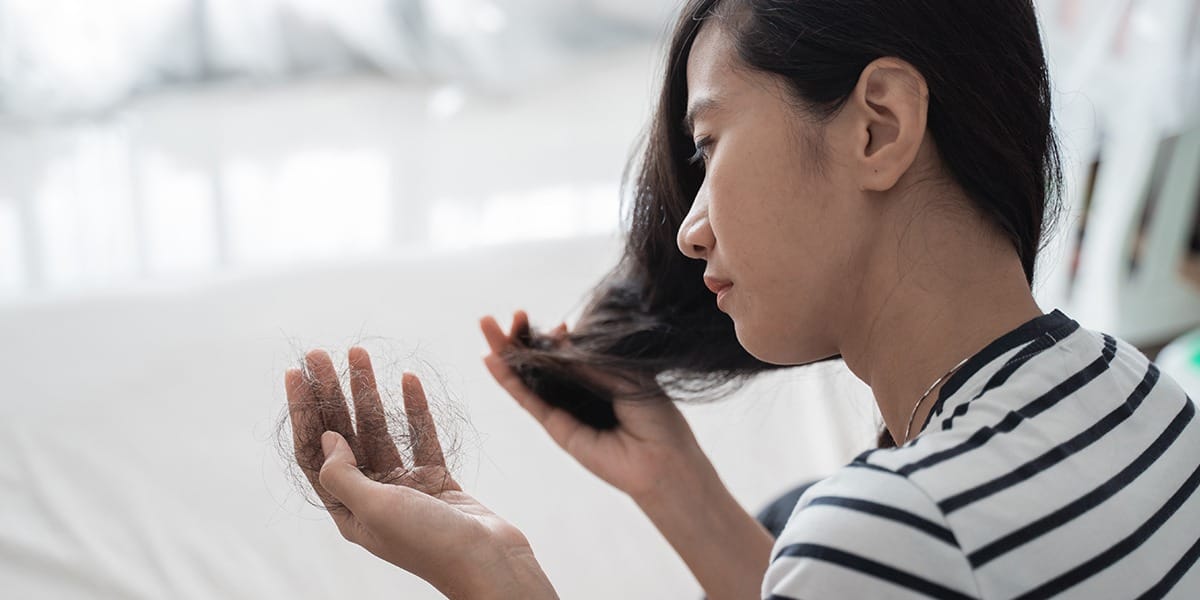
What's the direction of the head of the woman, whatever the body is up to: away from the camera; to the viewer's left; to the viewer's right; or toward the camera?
to the viewer's left

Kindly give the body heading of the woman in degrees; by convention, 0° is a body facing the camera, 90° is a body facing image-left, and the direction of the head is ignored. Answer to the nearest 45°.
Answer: approximately 135°
